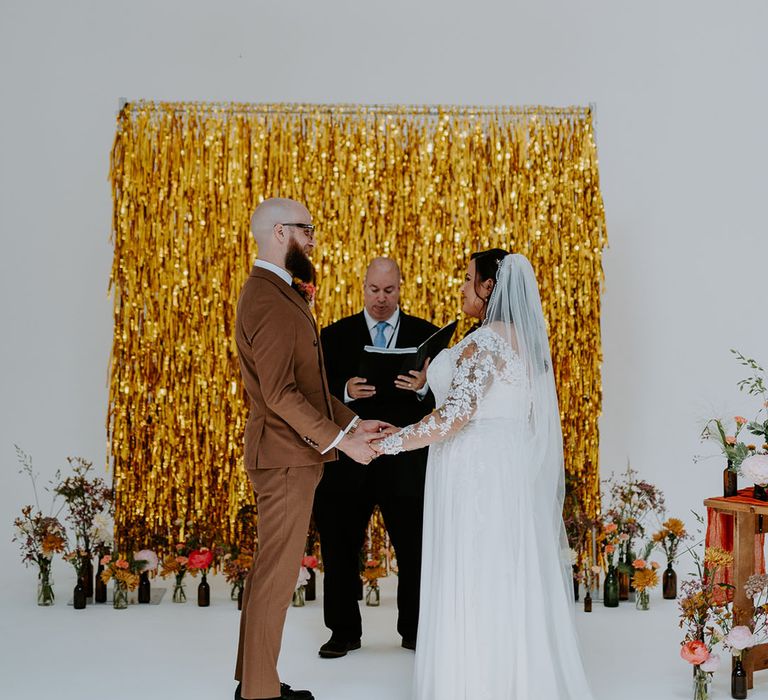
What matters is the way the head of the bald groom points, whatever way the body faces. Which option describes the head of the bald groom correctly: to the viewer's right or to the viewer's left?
to the viewer's right

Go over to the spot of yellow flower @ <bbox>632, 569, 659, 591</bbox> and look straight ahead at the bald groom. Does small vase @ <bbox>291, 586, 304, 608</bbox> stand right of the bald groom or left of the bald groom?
right

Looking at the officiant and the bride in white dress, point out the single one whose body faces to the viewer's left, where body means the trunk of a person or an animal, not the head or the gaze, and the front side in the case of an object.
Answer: the bride in white dress

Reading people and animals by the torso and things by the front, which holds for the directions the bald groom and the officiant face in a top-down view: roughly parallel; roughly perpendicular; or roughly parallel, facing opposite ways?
roughly perpendicular

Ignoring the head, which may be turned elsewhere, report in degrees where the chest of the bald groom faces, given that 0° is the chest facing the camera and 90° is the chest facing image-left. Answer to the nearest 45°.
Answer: approximately 270°

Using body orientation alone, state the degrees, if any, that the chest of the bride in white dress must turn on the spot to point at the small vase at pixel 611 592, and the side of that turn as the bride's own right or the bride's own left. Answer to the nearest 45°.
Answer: approximately 90° to the bride's own right

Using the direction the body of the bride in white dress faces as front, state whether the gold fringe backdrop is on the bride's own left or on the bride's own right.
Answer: on the bride's own right

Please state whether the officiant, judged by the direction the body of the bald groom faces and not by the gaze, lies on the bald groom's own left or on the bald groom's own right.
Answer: on the bald groom's own left

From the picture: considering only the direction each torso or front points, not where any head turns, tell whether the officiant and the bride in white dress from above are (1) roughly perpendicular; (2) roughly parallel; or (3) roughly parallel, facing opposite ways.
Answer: roughly perpendicular

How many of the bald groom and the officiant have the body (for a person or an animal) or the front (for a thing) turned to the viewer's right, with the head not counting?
1

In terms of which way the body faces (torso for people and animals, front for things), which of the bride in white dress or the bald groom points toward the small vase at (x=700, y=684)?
the bald groom

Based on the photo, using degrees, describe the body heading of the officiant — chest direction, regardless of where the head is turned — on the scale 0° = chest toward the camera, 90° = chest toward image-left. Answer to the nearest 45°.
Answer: approximately 0°

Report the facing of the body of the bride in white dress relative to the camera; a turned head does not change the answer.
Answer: to the viewer's left

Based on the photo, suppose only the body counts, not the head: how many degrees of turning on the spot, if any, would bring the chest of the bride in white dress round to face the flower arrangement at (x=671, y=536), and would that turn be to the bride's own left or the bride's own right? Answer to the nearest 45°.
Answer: approximately 135° to the bride's own right
